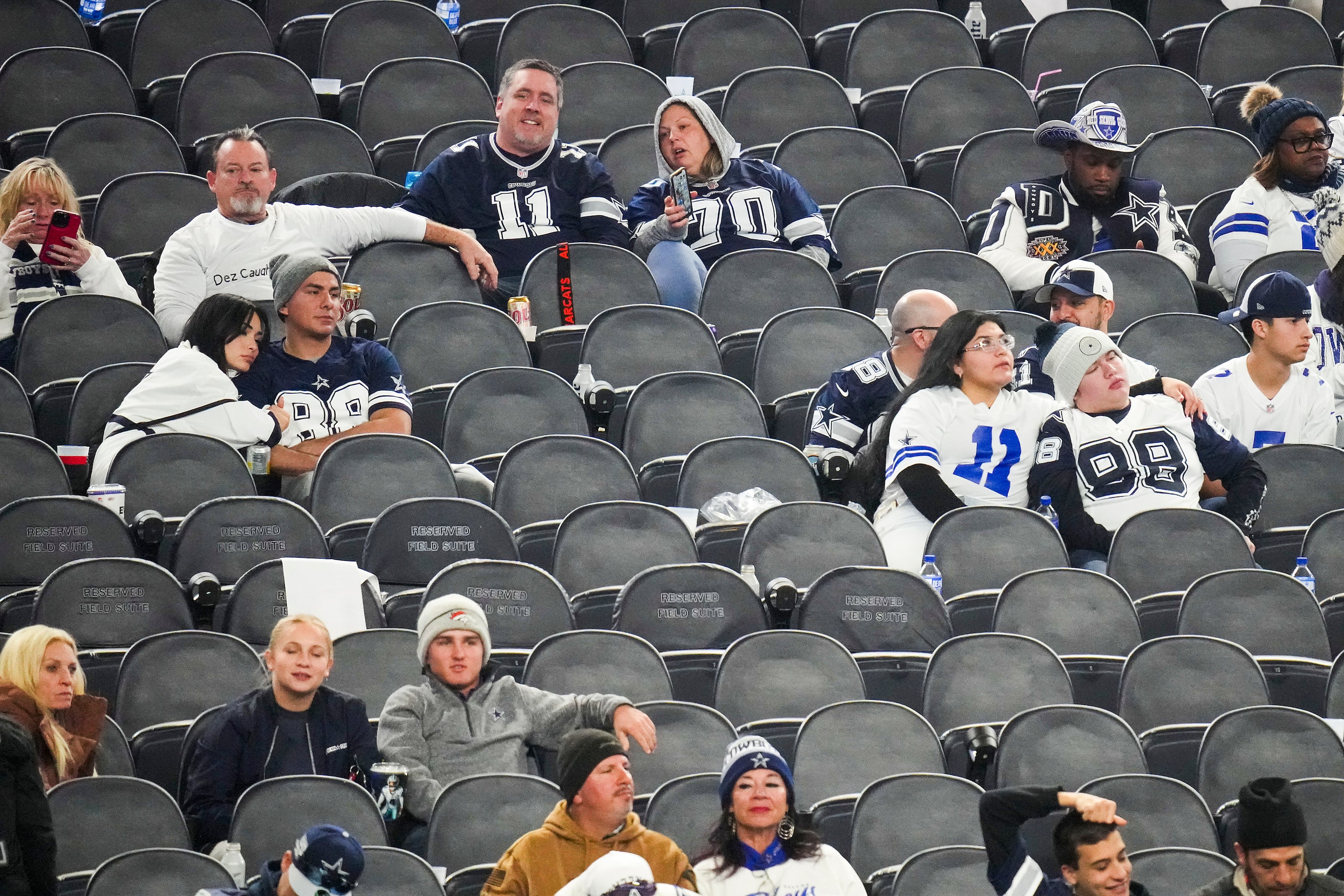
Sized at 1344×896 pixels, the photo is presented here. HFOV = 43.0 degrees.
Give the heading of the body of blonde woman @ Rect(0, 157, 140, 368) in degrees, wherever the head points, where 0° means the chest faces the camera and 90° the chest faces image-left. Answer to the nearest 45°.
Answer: approximately 0°

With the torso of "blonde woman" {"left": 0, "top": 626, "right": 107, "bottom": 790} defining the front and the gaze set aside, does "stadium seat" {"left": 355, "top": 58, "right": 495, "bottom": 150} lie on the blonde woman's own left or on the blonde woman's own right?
on the blonde woman's own left

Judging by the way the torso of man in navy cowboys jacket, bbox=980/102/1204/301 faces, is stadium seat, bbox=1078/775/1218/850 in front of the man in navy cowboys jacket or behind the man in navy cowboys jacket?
in front

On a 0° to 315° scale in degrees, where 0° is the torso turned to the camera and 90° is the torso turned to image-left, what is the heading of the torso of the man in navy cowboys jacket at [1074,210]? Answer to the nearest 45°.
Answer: approximately 0°

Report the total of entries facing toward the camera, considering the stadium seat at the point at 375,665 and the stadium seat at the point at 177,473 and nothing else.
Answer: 2

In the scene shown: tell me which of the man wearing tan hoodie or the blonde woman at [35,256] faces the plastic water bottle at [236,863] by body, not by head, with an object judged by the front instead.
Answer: the blonde woman

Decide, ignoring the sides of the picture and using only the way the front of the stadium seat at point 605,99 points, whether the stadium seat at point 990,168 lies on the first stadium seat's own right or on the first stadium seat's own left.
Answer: on the first stadium seat's own left

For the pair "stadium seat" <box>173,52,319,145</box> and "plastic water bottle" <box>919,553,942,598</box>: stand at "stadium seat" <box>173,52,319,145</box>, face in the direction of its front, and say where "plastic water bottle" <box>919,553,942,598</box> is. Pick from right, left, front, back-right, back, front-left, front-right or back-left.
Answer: front-left

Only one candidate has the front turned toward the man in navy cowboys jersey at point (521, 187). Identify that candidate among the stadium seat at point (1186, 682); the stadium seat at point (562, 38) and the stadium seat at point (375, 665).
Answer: the stadium seat at point (562, 38)
